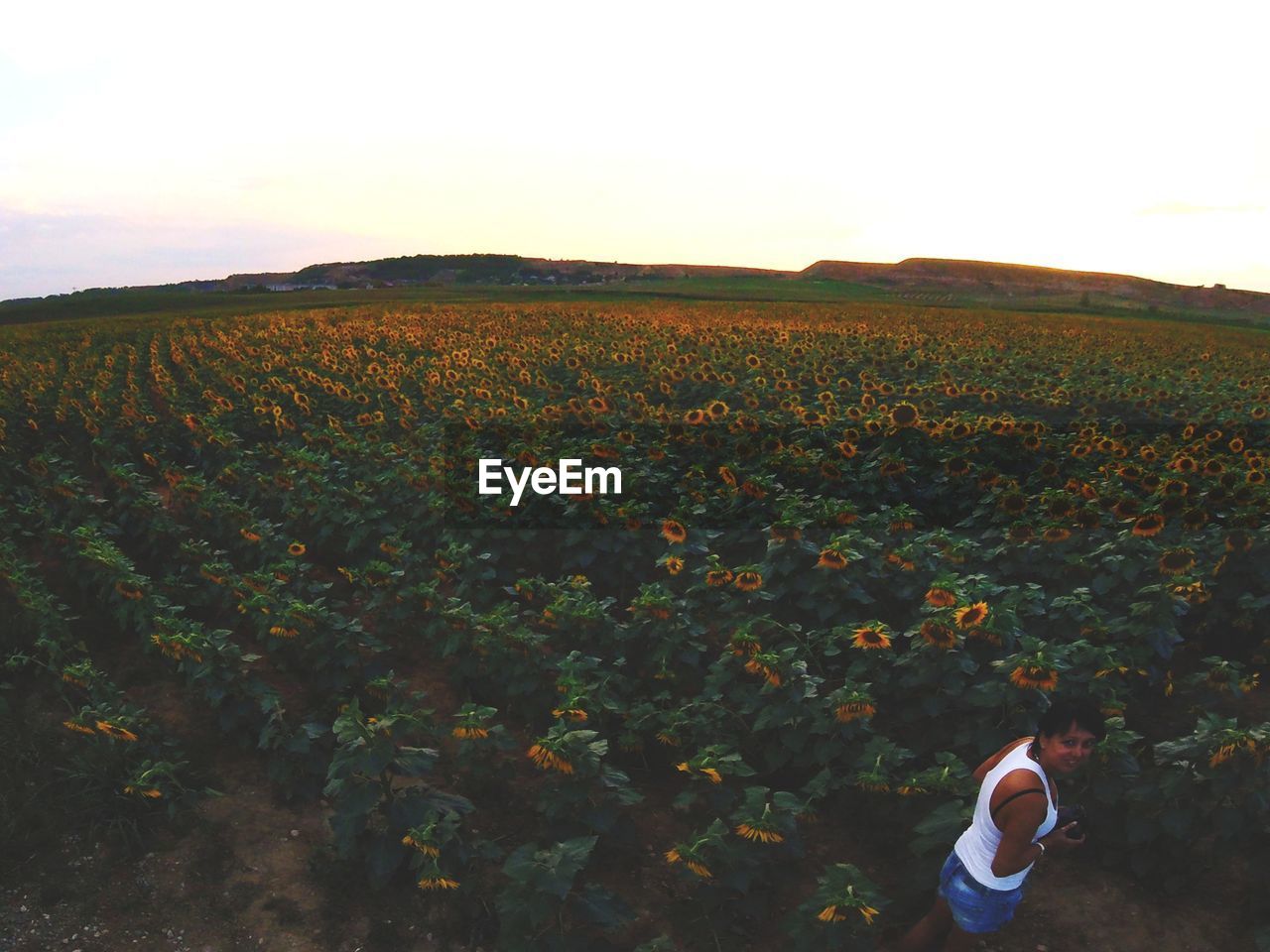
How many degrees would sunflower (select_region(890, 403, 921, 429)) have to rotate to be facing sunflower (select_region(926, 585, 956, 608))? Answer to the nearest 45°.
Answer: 0° — it already faces it

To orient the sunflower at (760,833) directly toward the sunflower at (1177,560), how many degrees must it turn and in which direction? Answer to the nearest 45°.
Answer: approximately 135° to its left

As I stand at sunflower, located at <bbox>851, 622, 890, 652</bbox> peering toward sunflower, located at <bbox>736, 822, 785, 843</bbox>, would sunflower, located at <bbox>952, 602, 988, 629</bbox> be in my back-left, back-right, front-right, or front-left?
back-left

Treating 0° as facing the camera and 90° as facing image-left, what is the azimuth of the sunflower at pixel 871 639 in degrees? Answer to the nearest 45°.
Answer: approximately 0°
